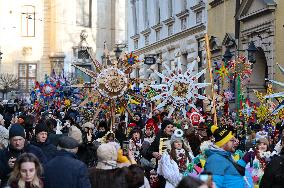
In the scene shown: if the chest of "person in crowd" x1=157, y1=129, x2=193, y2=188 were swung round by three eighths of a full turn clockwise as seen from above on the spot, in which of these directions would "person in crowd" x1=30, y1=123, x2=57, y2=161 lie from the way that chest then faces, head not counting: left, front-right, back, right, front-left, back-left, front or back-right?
front

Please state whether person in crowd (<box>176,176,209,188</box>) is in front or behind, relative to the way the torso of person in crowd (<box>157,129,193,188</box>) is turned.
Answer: in front

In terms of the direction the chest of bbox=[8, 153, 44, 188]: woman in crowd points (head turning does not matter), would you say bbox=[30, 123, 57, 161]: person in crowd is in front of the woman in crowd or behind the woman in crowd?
behind

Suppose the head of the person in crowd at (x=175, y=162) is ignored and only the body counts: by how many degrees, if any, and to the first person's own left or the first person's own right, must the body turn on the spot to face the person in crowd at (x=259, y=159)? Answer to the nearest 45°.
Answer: approximately 45° to the first person's own left

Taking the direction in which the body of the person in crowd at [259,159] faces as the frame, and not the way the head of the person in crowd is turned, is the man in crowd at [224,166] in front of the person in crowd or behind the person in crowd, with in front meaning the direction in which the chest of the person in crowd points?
in front
